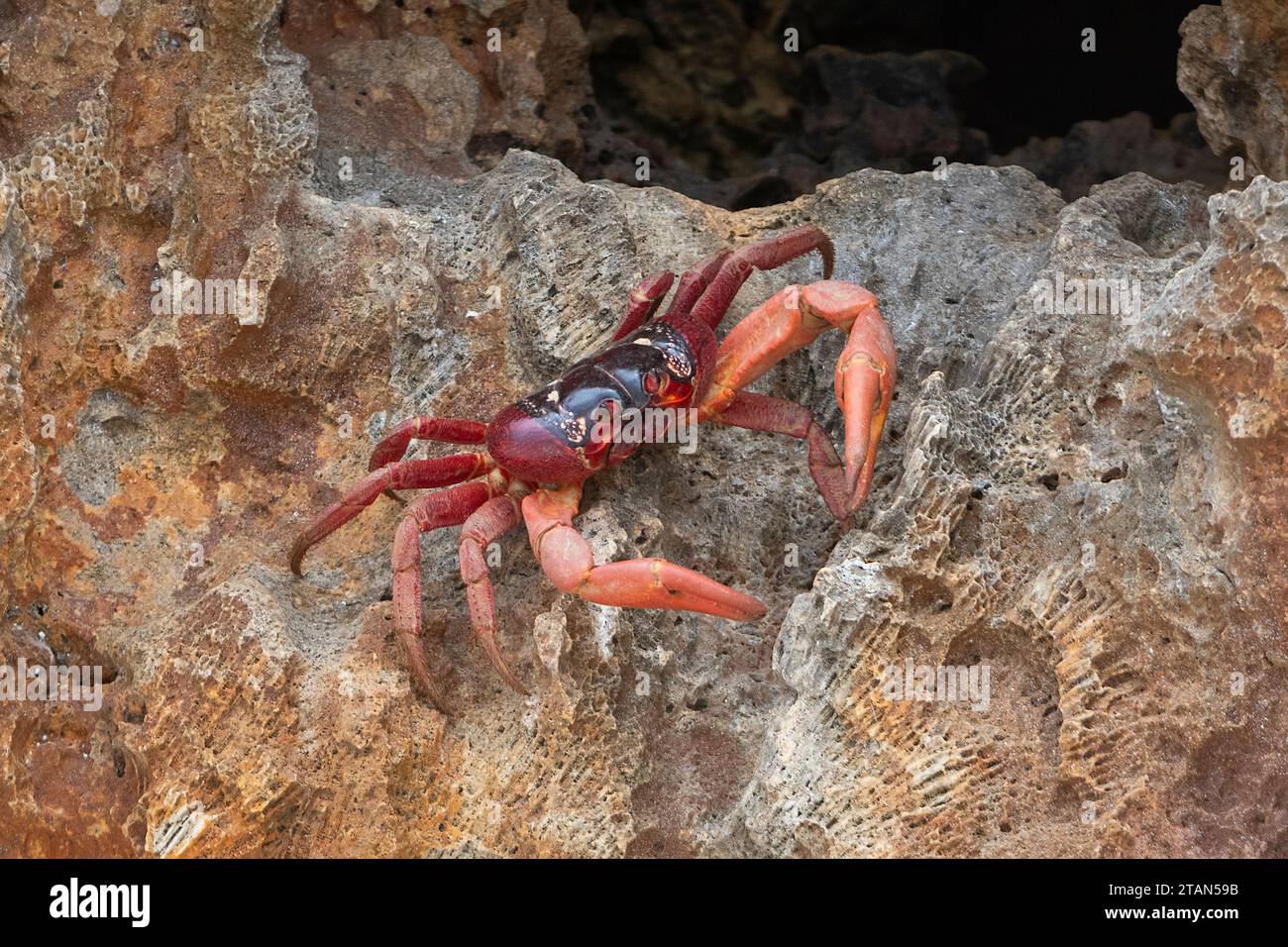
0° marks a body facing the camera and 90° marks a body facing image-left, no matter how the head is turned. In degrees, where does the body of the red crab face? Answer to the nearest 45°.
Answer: approximately 315°
